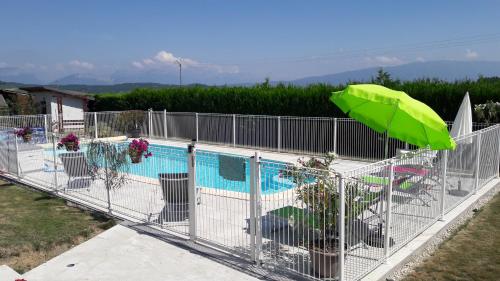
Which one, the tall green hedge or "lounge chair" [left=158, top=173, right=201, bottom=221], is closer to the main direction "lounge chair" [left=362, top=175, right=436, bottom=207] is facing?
the lounge chair

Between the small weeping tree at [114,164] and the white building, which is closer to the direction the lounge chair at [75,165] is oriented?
the white building

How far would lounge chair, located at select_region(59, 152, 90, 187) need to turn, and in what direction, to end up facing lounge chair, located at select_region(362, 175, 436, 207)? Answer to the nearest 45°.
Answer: approximately 90° to its right

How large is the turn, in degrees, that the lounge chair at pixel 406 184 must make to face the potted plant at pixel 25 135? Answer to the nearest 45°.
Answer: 0° — it already faces it

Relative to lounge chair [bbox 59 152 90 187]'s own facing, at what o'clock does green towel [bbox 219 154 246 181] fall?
The green towel is roughly at 4 o'clock from the lounge chair.

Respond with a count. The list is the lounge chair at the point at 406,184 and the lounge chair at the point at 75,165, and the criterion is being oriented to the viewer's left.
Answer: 1

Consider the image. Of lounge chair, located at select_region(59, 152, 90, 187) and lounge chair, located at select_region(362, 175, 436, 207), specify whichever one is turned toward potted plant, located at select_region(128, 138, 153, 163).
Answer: lounge chair, located at select_region(362, 175, 436, 207)

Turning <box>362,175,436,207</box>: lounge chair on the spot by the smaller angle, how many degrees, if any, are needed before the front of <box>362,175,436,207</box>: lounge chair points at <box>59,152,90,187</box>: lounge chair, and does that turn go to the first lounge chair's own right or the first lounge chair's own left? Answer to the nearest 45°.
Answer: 0° — it already faces it

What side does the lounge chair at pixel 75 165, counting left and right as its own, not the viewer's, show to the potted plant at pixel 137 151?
right

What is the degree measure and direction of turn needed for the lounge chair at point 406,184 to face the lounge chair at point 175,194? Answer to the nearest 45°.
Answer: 0° — it already faces it

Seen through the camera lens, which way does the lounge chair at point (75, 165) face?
facing away from the viewer and to the right of the viewer

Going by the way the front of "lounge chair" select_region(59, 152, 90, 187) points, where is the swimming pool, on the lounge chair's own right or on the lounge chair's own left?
on the lounge chair's own right

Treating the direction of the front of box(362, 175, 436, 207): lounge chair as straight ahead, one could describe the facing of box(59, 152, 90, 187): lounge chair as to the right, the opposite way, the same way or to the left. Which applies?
to the right

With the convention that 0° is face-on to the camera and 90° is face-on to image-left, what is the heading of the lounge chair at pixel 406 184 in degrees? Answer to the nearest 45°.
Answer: approximately 90°
